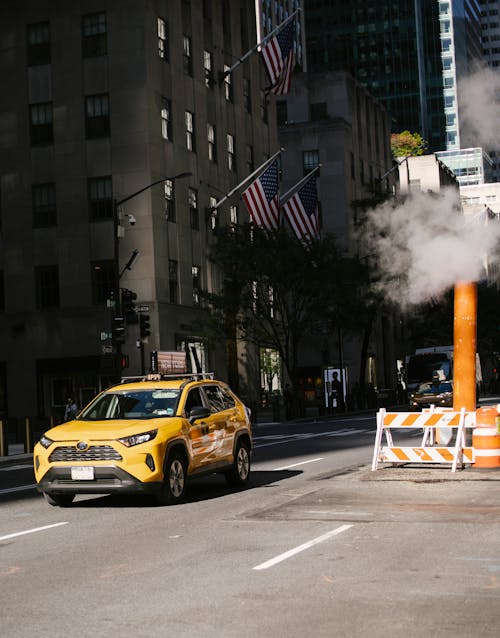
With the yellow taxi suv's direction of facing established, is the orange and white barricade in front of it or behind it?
behind

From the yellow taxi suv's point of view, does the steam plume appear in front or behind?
behind

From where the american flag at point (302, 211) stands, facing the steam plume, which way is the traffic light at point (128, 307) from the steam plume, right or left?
right

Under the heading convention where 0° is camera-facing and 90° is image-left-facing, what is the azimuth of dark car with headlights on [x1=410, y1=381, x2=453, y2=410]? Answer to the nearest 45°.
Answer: approximately 45°

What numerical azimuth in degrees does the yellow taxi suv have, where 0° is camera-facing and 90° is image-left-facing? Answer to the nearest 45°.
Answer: approximately 45°
